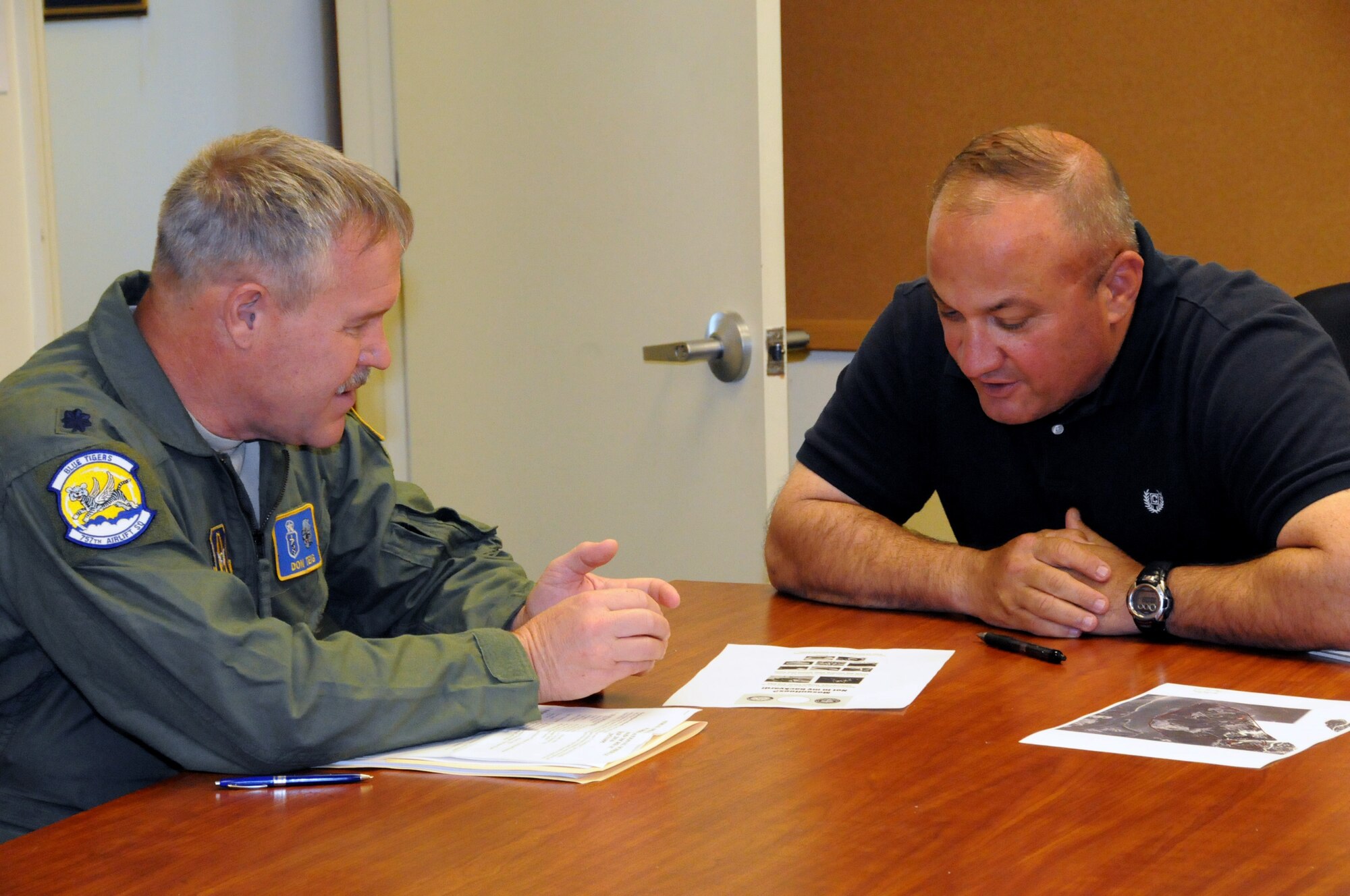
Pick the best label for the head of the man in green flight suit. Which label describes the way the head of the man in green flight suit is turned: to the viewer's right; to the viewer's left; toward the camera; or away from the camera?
to the viewer's right

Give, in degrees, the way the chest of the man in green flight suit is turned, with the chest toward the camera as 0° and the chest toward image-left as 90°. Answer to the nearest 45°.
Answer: approximately 315°

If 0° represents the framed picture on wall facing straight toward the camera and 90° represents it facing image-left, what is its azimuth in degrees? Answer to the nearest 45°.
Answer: approximately 0°

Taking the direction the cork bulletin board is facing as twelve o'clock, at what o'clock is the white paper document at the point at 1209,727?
The white paper document is roughly at 12 o'clock from the cork bulletin board.

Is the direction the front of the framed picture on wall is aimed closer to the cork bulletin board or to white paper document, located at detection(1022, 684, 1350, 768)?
the white paper document

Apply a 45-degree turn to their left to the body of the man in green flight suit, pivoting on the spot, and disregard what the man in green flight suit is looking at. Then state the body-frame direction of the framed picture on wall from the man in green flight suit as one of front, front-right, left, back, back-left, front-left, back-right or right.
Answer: left

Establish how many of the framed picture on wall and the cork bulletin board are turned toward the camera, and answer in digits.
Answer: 2
